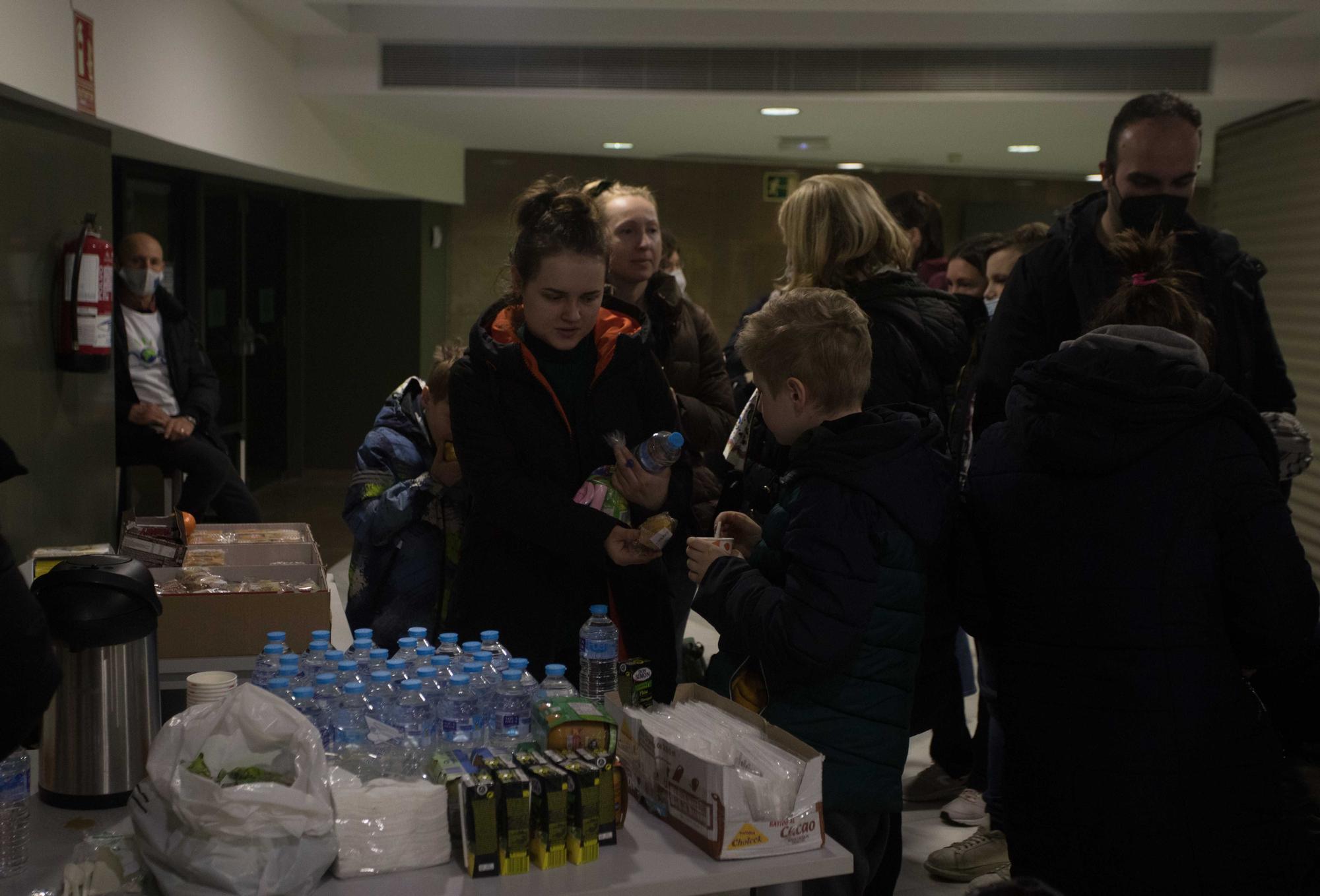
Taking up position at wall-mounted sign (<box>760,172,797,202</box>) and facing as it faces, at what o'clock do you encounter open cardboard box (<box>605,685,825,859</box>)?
The open cardboard box is roughly at 12 o'clock from the wall-mounted sign.

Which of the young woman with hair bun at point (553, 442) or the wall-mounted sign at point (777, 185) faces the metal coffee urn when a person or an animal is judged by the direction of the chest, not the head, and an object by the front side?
the wall-mounted sign

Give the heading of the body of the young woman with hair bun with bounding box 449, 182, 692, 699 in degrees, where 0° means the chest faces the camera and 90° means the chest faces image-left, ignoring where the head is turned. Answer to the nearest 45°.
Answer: approximately 315°

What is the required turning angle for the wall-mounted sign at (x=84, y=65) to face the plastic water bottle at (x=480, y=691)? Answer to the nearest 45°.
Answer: approximately 45° to its right

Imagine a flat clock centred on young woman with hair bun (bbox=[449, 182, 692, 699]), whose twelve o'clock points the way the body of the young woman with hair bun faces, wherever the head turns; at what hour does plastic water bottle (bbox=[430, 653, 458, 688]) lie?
The plastic water bottle is roughly at 2 o'clock from the young woman with hair bun.

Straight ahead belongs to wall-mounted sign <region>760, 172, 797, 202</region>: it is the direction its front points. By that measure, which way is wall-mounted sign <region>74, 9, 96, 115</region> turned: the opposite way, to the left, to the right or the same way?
to the left

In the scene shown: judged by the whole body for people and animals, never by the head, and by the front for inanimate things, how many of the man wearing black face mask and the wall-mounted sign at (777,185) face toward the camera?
2

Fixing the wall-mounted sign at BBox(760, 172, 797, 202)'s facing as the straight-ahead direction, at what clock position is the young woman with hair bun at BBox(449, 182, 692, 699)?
The young woman with hair bun is roughly at 12 o'clock from the wall-mounted sign.

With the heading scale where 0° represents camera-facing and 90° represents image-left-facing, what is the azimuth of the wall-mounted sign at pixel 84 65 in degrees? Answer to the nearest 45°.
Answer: approximately 315°

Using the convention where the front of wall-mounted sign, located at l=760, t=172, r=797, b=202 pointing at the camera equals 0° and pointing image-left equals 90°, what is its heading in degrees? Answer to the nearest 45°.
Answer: approximately 0°

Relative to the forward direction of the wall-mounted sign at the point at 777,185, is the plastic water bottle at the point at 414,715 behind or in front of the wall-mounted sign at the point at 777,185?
in front
